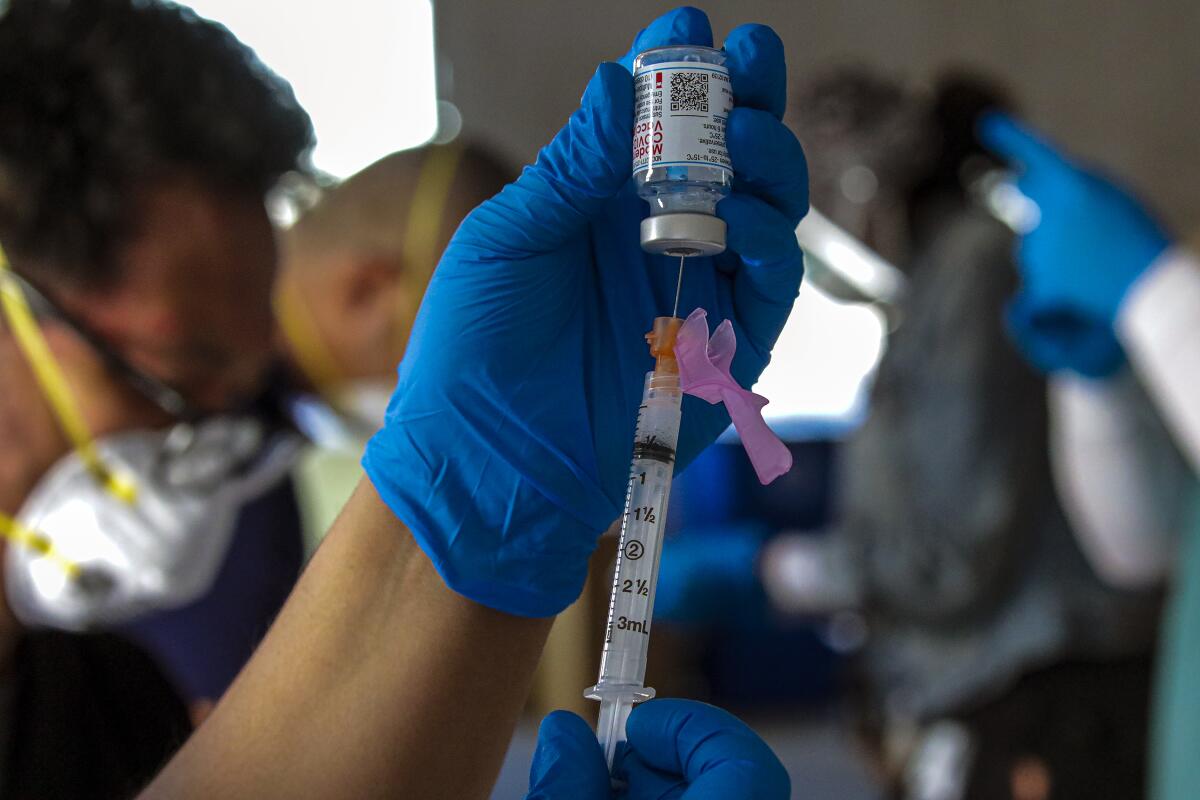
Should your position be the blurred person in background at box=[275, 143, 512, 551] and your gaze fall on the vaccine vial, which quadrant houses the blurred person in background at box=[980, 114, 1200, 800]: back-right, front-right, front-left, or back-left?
front-left

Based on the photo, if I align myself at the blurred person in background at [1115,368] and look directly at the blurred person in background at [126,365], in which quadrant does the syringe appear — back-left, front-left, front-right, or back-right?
front-left
